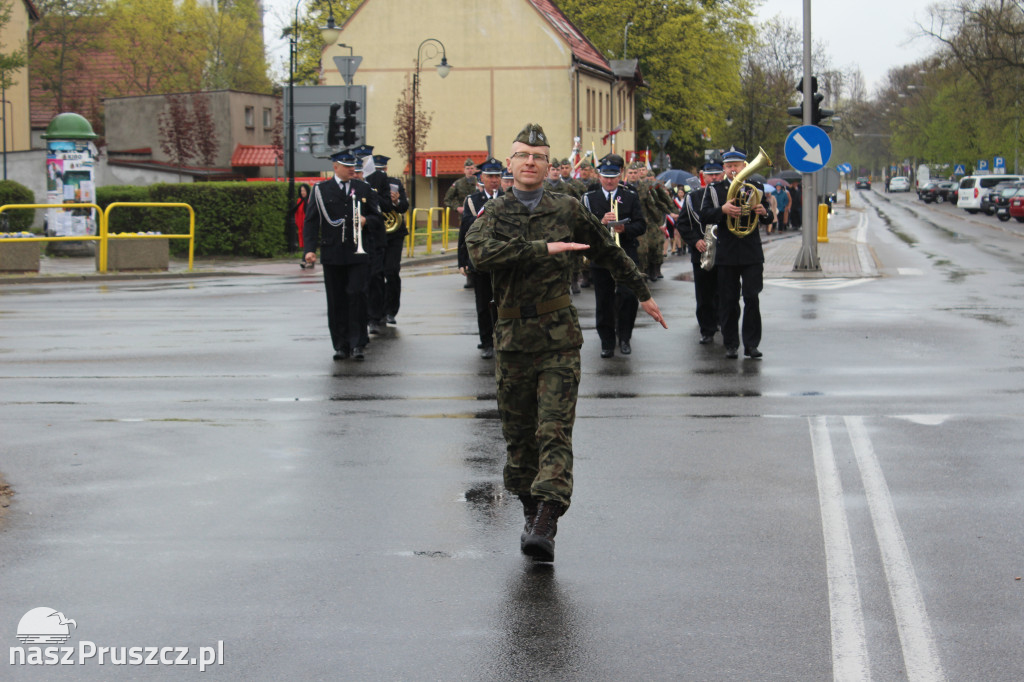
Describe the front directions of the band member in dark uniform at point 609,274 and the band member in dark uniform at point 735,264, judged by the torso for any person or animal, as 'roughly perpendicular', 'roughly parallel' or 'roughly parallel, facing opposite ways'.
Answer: roughly parallel

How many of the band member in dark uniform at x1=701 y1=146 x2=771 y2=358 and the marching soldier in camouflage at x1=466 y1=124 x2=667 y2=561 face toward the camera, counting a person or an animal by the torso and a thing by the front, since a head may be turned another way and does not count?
2

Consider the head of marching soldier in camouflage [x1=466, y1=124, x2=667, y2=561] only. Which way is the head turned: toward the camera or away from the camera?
toward the camera

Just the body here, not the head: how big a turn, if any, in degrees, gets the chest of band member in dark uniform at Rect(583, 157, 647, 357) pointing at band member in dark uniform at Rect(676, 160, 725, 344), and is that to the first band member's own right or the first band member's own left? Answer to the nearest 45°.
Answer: approximately 135° to the first band member's own left

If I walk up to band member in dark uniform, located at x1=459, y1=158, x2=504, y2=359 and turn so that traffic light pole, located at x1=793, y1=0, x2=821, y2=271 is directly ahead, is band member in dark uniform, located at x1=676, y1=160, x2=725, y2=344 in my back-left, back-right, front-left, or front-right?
front-right

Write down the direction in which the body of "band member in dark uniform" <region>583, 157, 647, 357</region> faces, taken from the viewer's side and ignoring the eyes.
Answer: toward the camera

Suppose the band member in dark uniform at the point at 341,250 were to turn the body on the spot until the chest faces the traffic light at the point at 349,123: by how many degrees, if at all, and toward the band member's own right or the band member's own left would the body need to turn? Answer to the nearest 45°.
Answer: approximately 180°

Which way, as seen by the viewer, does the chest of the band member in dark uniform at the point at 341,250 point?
toward the camera
